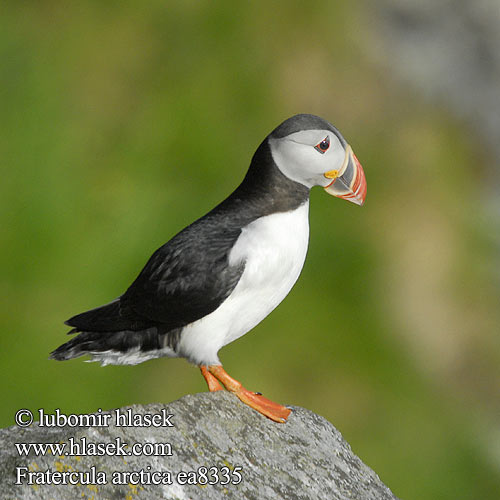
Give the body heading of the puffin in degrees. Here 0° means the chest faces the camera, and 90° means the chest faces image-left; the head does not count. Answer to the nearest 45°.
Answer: approximately 270°
